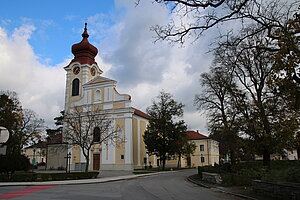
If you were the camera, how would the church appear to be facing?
facing the viewer and to the left of the viewer

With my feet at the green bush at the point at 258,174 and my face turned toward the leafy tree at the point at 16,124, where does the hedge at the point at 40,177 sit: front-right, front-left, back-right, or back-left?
front-left

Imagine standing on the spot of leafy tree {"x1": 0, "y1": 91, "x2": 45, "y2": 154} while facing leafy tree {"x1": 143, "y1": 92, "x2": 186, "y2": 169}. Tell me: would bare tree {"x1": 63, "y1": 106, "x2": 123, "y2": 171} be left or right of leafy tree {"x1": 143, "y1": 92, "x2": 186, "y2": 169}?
right

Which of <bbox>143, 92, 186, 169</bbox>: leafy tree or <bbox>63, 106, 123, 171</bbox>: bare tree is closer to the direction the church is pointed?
the bare tree

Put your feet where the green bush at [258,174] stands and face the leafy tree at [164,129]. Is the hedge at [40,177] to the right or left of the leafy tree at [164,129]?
left

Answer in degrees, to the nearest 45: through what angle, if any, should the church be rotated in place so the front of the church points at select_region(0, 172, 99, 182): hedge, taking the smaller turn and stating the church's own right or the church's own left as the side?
approximately 45° to the church's own left

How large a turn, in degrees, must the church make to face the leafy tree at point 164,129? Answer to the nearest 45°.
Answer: approximately 90° to its left

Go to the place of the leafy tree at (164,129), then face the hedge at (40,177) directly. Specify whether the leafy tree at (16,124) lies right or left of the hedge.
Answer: right

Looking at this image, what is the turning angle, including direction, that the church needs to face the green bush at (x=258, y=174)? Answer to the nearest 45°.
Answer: approximately 45° to its left

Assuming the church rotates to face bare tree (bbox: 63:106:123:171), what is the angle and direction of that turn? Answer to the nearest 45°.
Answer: approximately 45° to its left
